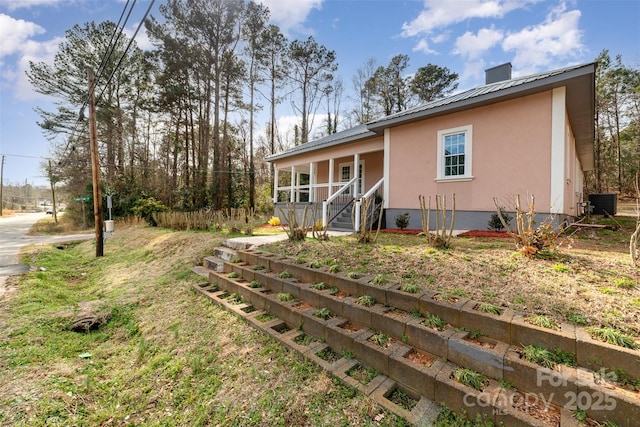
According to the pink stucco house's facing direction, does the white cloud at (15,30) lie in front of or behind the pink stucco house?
in front

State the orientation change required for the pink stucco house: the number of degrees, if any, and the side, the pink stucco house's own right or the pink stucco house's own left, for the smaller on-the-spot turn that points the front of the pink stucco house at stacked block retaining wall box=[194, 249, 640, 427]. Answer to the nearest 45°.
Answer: approximately 45° to the pink stucco house's own left

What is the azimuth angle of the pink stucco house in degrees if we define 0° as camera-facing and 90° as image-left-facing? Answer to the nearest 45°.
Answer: approximately 45°
